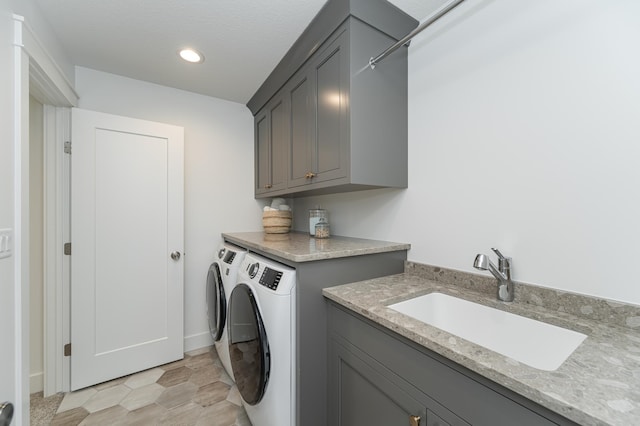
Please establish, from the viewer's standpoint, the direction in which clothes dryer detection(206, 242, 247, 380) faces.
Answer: facing to the left of the viewer

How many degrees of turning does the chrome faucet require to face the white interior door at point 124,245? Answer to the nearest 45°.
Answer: approximately 45° to its right

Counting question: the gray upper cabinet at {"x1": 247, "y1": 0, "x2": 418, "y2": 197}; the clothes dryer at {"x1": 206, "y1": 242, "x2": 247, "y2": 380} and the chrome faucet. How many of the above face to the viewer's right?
0

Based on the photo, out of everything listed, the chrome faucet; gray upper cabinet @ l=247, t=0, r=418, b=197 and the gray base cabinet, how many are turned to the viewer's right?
0

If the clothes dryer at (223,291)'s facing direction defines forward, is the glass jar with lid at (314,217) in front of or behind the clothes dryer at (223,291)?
behind

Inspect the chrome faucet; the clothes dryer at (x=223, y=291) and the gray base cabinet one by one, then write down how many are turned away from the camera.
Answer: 0

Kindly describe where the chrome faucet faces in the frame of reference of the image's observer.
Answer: facing the viewer and to the left of the viewer
